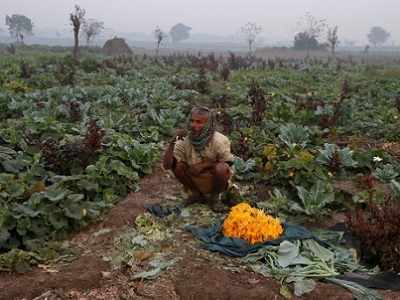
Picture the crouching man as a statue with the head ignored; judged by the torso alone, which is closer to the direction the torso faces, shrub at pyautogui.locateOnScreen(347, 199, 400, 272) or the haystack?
the shrub

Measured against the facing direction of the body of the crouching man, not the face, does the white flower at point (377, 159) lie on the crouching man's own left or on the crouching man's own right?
on the crouching man's own left

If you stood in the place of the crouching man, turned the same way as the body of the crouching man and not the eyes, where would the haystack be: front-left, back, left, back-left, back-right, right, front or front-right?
back

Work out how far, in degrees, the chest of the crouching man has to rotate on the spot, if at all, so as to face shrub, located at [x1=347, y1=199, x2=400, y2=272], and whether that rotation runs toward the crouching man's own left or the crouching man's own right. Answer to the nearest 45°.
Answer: approximately 45° to the crouching man's own left

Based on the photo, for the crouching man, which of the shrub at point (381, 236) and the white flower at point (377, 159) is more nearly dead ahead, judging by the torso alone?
the shrub

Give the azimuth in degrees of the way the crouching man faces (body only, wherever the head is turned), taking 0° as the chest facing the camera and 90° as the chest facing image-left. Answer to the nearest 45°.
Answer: approximately 0°

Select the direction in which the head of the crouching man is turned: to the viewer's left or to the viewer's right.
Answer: to the viewer's left
